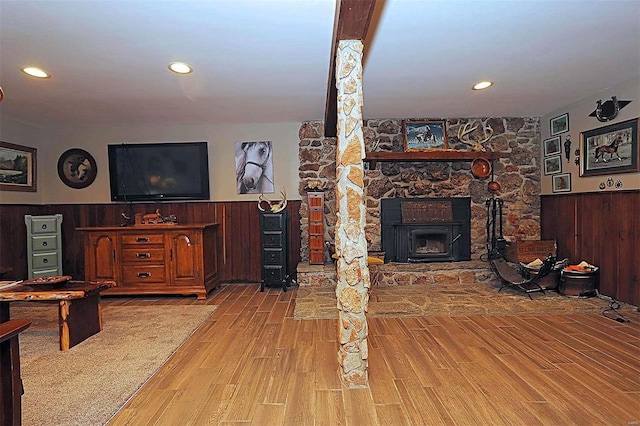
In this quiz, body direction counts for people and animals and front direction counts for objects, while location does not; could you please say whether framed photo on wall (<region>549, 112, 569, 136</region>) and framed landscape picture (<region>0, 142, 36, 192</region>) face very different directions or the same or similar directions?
very different directions

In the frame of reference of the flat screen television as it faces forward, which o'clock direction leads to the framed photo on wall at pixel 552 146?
The framed photo on wall is roughly at 10 o'clock from the flat screen television.

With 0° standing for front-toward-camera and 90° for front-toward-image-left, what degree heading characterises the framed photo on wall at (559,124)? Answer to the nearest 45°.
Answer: approximately 45°

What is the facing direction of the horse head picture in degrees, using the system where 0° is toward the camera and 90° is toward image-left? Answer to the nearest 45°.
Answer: approximately 0°

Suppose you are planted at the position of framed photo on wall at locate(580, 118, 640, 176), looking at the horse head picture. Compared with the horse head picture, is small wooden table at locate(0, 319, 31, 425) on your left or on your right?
left

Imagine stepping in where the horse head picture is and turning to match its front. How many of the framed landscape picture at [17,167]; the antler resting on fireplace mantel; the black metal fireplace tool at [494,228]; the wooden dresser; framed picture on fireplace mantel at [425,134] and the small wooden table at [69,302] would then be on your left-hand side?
3

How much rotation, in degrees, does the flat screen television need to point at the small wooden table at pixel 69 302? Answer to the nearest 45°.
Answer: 0° — it already faces it

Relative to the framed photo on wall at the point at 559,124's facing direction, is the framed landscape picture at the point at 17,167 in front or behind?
in front
